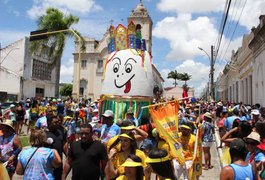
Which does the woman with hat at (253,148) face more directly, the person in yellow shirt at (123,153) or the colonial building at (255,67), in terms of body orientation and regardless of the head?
the person in yellow shirt

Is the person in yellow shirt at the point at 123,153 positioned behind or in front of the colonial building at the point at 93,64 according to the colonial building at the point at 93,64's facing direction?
in front

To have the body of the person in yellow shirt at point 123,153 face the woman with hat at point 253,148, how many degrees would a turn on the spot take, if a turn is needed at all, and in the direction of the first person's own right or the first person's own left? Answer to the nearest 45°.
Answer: approximately 135° to the first person's own left

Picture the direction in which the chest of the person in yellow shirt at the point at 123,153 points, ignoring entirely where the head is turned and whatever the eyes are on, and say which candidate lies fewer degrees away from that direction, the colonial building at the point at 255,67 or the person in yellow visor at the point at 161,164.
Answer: the person in yellow visor

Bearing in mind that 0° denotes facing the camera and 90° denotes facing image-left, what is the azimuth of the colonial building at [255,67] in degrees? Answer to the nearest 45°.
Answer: approximately 90°

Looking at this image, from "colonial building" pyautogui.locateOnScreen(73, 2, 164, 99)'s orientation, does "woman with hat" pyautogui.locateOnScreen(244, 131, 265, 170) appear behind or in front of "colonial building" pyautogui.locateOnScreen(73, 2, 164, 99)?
in front

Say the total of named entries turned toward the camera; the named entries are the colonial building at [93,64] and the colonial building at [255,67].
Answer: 1

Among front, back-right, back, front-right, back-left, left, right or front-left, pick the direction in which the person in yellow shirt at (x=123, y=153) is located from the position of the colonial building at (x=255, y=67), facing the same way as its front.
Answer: left

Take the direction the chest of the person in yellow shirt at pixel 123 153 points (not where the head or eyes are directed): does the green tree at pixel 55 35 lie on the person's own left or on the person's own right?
on the person's own right
